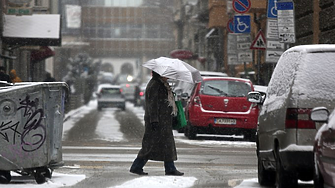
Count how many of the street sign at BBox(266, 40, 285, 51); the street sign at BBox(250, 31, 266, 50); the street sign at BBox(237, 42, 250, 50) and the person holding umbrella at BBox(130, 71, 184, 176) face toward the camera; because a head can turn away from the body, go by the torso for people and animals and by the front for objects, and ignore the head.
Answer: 3

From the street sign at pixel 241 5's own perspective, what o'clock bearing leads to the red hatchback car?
The red hatchback car is roughly at 12 o'clock from the street sign.

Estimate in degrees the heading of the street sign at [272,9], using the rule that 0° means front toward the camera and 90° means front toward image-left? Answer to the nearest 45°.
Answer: approximately 0°

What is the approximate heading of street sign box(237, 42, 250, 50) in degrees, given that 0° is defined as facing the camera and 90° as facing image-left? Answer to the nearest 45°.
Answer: approximately 0°

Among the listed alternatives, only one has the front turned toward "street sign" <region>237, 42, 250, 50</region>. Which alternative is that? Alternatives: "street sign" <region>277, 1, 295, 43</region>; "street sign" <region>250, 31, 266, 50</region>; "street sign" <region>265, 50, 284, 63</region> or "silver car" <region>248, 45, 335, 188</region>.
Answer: the silver car

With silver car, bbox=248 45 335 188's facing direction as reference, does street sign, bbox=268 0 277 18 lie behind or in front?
in front
